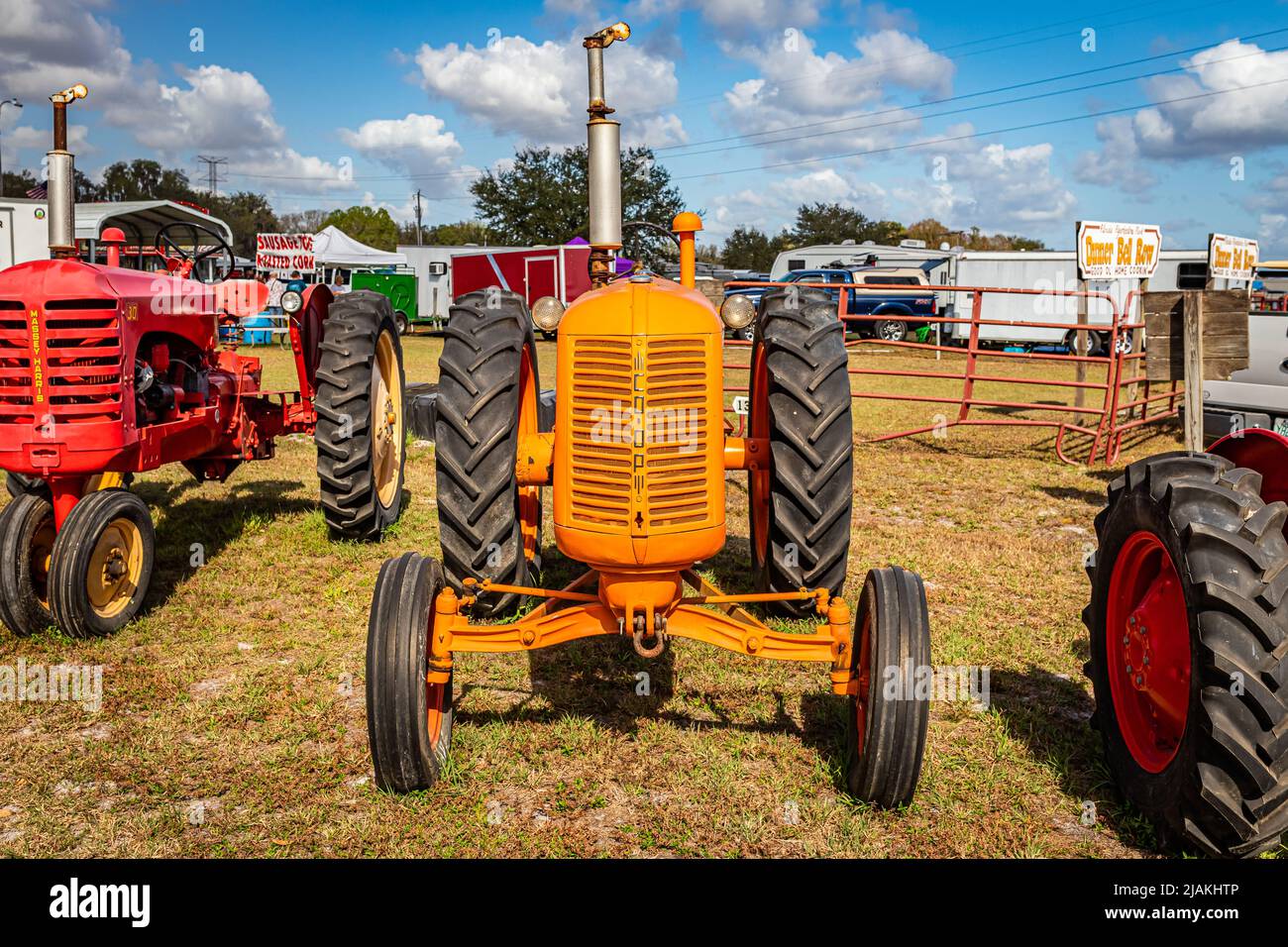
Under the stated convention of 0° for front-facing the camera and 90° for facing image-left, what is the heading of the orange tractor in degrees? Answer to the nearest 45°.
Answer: approximately 0°

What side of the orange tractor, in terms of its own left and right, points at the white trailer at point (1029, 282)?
back

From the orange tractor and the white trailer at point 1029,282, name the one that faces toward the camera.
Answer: the orange tractor

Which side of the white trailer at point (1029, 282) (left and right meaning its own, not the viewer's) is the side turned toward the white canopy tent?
front

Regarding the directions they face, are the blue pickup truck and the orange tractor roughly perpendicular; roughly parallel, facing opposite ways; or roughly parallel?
roughly perpendicular

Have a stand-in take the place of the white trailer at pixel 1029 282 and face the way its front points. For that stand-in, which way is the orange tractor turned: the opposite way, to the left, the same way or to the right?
to the left

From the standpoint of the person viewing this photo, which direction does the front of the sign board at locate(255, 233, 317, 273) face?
facing the viewer

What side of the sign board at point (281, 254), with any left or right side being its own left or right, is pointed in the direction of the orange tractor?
front

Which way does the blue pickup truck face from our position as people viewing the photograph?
facing to the left of the viewer

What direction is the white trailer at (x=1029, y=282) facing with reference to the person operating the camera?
facing to the left of the viewer
